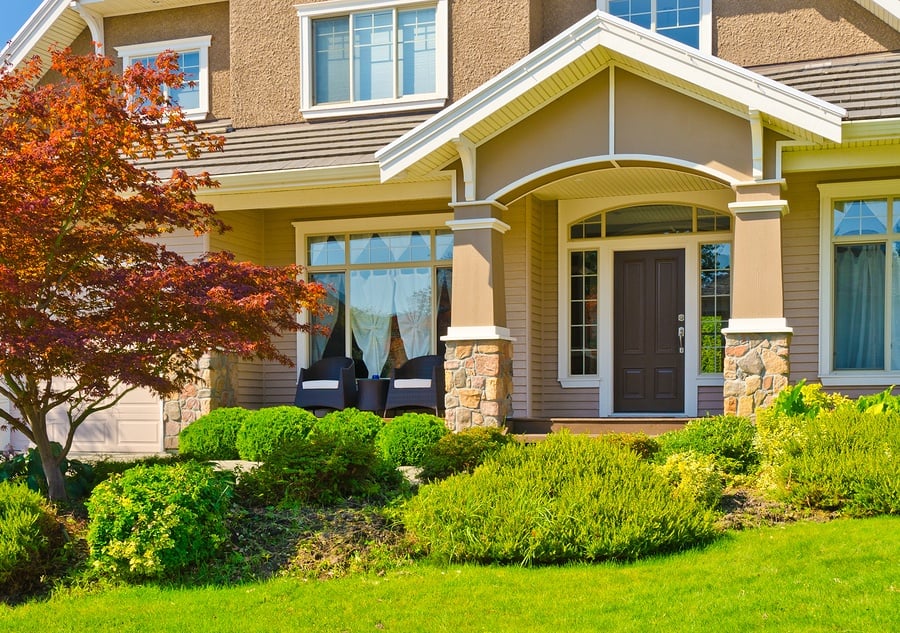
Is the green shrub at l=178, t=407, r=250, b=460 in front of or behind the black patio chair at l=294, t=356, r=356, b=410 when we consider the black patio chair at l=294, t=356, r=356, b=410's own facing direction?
in front

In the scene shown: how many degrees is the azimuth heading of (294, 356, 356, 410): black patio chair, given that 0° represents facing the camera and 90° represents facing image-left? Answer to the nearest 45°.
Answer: approximately 45°

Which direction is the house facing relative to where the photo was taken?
toward the camera

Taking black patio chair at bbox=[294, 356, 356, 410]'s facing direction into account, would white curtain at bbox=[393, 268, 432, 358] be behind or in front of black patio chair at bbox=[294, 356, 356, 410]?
behind

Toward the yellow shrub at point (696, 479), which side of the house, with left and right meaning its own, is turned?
front

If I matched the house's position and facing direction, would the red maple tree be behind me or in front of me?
in front

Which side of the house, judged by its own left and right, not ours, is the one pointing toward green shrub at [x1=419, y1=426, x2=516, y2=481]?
front

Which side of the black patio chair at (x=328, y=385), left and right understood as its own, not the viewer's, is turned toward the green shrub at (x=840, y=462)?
left
